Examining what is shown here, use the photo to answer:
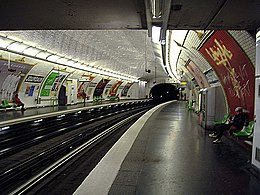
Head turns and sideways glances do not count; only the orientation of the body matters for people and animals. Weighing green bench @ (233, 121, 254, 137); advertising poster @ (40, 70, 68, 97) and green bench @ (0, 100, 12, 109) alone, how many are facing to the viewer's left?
1

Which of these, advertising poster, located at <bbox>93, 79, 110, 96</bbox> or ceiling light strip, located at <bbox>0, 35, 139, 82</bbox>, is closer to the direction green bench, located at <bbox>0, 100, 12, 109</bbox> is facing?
the ceiling light strip

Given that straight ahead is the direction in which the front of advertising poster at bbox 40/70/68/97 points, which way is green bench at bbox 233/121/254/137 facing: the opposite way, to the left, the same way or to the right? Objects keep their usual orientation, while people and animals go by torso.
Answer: the opposite way

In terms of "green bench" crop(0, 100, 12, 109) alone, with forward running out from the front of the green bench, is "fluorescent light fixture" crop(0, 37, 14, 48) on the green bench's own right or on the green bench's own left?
on the green bench's own right

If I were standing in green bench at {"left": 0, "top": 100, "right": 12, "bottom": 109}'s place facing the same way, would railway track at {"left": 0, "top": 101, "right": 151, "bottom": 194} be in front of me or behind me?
in front

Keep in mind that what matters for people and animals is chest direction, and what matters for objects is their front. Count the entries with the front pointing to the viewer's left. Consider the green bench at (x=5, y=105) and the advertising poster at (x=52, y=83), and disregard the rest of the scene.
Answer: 0

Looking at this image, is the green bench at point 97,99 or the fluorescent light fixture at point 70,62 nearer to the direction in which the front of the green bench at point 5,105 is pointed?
the fluorescent light fixture

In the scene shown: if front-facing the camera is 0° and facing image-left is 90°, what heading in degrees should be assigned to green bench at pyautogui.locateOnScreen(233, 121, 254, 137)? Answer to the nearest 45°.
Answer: approximately 90°

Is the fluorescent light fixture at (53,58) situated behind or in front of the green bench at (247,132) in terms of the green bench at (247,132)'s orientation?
in front
